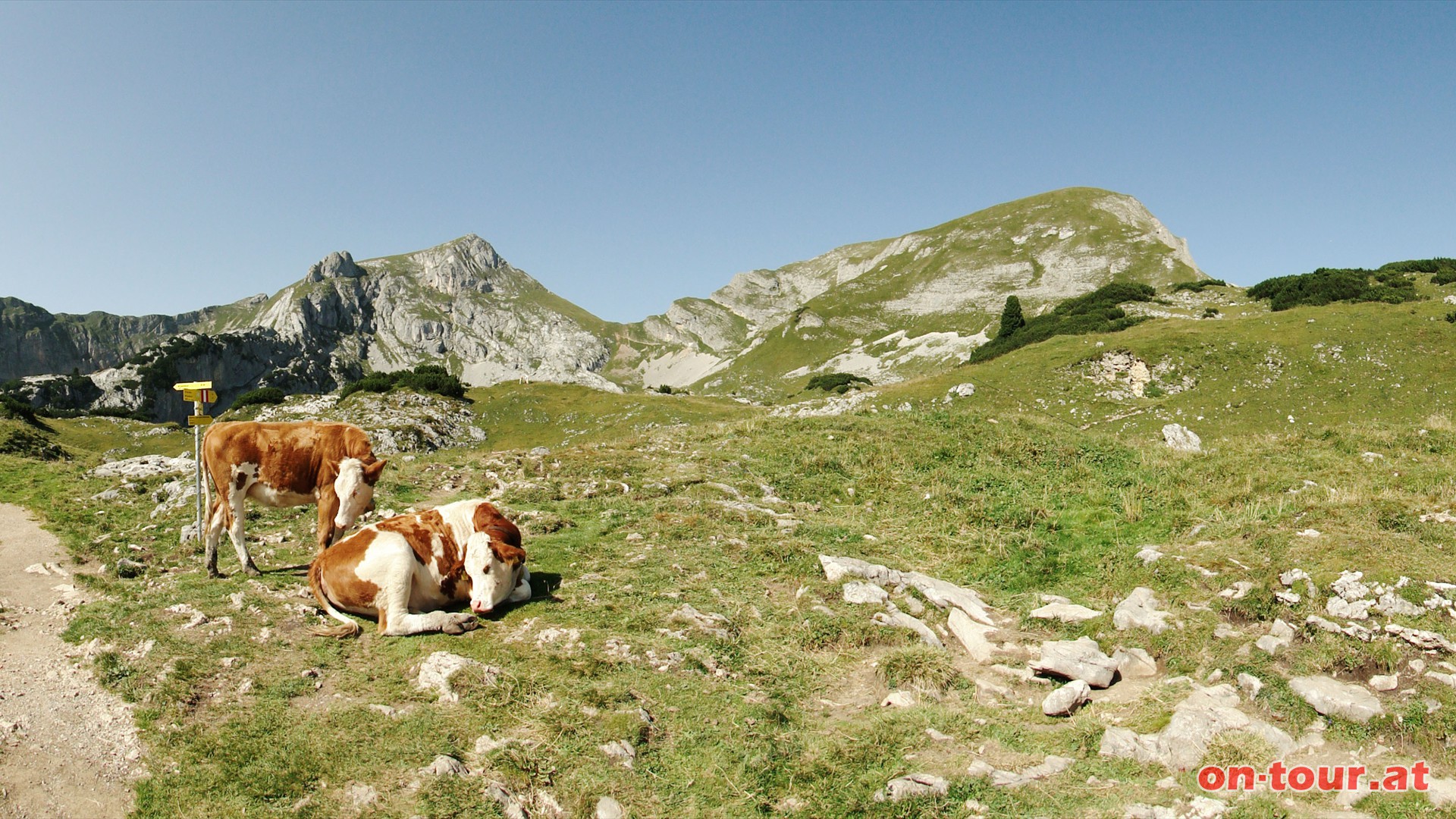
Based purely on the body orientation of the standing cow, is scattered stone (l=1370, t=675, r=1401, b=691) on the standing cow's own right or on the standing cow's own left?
on the standing cow's own right

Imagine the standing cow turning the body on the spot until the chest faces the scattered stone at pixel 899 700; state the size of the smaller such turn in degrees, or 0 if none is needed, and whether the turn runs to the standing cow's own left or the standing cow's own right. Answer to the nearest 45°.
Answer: approximately 45° to the standing cow's own right

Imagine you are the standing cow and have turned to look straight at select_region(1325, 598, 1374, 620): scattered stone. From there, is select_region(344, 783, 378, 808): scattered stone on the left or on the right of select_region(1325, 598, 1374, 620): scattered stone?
right

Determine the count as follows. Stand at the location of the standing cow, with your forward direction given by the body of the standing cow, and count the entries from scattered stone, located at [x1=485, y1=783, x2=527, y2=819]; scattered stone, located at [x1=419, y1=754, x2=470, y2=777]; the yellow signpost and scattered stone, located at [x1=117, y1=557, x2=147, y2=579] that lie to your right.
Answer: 2

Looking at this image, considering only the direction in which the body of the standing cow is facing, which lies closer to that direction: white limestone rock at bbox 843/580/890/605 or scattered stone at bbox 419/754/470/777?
the white limestone rock

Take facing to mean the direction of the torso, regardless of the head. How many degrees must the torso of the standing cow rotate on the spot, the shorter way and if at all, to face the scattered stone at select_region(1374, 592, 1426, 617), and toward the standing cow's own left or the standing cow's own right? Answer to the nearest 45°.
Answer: approximately 45° to the standing cow's own right

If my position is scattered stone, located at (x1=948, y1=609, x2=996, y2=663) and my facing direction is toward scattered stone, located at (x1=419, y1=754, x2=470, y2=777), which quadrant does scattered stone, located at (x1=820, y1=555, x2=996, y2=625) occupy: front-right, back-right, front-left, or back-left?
back-right

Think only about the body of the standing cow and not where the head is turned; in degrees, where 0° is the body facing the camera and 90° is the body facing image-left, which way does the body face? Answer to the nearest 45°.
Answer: approximately 270°

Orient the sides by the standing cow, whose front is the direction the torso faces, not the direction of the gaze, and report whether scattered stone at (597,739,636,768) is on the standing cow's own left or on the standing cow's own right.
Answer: on the standing cow's own right
